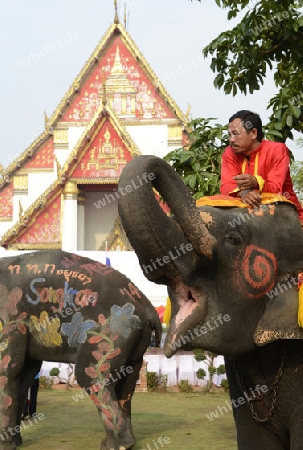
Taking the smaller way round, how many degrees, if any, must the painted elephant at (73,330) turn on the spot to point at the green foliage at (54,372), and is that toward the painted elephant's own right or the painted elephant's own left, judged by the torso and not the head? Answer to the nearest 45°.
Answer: approximately 90° to the painted elephant's own right

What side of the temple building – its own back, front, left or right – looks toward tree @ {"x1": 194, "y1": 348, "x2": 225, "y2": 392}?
front

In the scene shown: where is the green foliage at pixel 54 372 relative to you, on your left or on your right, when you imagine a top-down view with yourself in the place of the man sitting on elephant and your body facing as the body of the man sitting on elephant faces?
on your right

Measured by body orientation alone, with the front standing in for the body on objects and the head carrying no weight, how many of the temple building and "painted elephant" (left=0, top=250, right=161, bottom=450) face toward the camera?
1

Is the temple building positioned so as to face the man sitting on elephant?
yes

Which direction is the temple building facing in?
toward the camera

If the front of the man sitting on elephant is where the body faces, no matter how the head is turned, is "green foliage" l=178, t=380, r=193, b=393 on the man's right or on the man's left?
on the man's right
